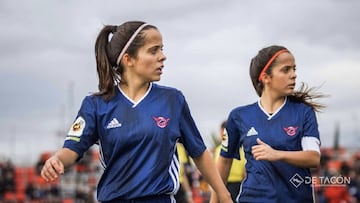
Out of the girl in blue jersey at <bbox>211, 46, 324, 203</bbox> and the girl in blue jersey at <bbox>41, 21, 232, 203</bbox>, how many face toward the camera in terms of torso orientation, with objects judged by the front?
2

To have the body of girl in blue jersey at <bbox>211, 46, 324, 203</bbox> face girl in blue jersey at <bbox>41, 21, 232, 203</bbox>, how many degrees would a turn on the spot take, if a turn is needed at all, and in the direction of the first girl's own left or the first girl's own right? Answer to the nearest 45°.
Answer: approximately 45° to the first girl's own right

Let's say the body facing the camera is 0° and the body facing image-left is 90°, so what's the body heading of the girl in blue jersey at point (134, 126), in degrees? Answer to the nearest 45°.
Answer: approximately 0°

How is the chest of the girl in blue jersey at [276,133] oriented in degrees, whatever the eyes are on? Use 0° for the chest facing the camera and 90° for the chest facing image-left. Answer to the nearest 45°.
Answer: approximately 0°

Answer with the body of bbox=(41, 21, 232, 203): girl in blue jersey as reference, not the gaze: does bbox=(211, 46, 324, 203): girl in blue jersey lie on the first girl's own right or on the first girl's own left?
on the first girl's own left
